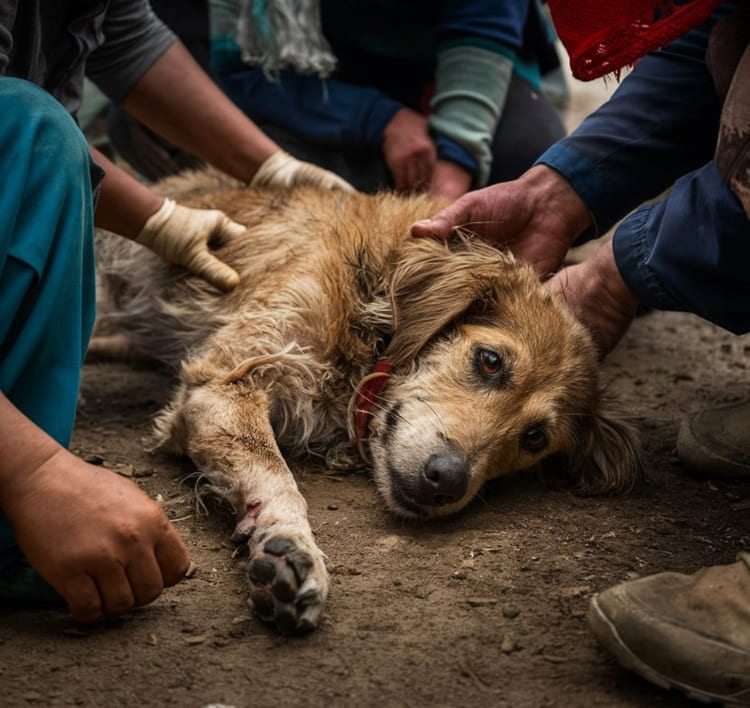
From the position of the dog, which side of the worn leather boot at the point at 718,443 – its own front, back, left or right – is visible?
front

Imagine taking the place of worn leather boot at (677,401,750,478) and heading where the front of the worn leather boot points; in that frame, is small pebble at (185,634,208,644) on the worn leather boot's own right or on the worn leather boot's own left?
on the worn leather boot's own left

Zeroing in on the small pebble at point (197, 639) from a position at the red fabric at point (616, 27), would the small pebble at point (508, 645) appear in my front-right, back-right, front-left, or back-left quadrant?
front-left

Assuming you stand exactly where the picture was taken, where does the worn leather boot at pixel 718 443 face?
facing to the left of the viewer
